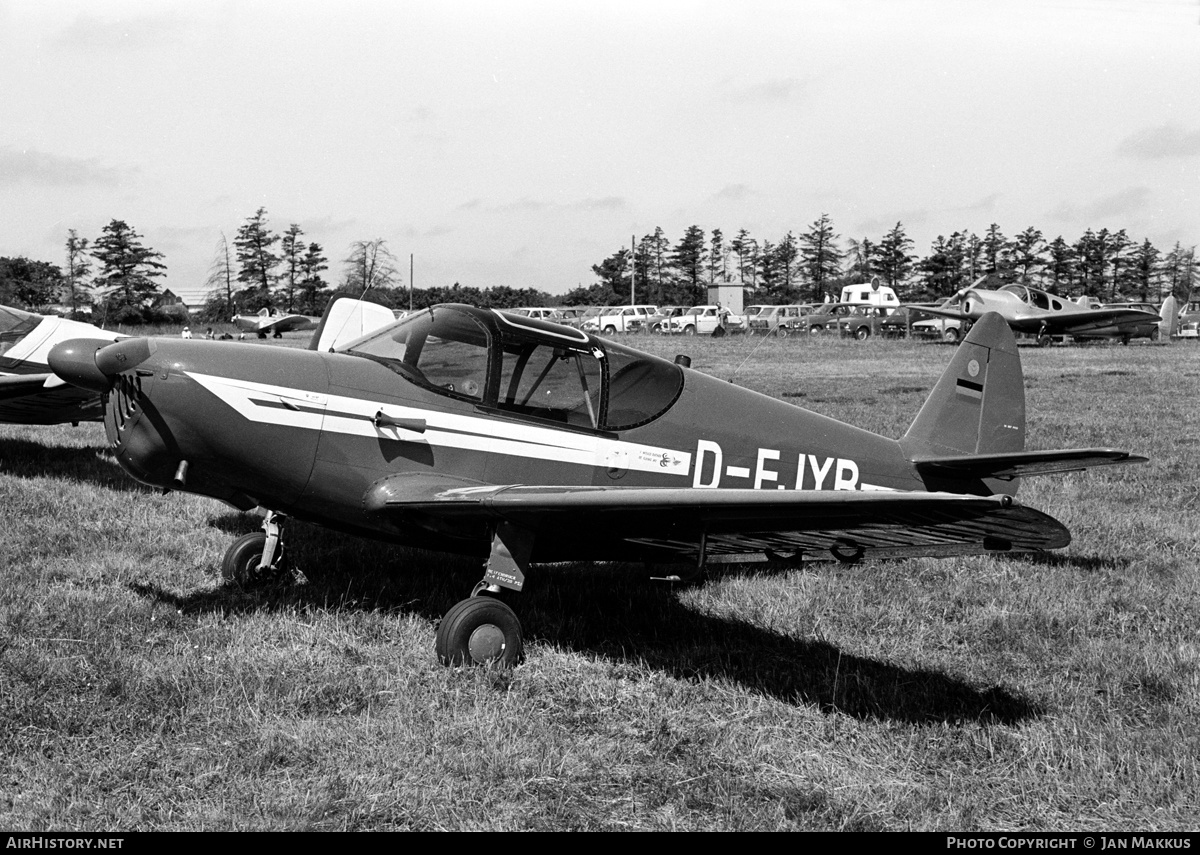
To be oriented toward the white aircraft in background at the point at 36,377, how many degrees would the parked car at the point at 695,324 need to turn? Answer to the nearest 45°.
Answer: approximately 45° to its left

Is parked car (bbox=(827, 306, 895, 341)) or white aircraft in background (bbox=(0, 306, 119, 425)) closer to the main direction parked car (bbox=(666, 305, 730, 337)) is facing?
the white aircraft in background

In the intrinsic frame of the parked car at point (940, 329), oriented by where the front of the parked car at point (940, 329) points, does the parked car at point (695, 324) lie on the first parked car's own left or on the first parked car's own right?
on the first parked car's own right

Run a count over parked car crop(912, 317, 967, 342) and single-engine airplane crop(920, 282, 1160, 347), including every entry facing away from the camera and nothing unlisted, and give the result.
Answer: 0

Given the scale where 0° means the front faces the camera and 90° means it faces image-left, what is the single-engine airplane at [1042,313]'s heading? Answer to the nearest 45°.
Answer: approximately 45°
